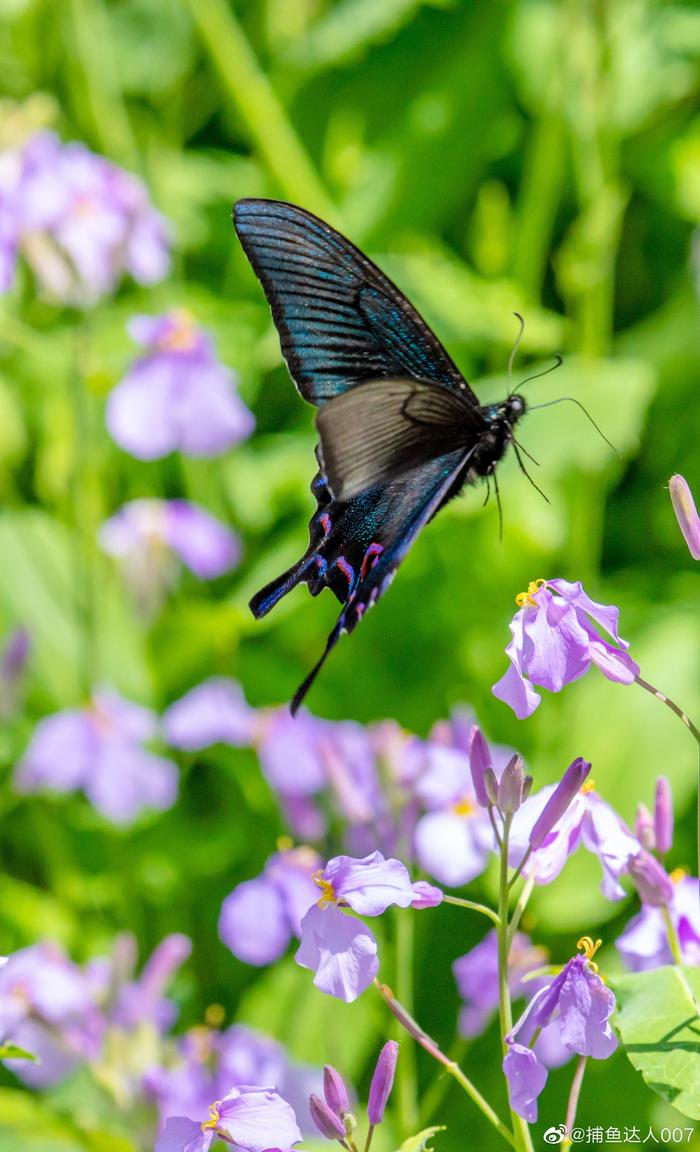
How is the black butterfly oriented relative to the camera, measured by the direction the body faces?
to the viewer's right

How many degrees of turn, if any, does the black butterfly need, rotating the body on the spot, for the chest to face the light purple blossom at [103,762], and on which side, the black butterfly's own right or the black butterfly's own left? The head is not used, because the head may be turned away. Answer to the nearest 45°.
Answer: approximately 135° to the black butterfly's own left
